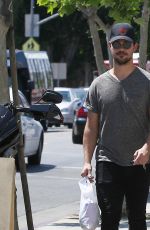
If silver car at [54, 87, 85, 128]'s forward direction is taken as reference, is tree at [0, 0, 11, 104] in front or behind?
in front

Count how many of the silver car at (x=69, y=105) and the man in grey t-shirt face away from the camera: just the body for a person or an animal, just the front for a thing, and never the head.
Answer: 0

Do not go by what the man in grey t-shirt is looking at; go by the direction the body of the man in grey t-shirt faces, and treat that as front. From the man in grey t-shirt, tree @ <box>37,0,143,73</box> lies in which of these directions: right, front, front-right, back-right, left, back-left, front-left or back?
back

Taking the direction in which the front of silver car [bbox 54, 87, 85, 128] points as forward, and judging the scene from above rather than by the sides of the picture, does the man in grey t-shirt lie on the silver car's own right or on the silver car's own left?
on the silver car's own left

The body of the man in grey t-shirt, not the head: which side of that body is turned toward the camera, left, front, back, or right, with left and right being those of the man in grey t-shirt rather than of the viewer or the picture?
front

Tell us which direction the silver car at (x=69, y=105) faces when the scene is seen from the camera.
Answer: facing the viewer and to the left of the viewer
